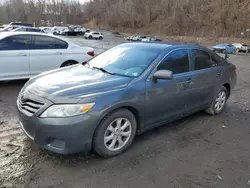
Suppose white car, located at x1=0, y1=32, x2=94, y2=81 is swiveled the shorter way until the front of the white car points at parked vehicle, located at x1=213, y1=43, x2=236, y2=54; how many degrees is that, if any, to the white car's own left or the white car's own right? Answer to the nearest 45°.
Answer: approximately 135° to the white car's own right

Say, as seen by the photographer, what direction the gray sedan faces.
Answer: facing the viewer and to the left of the viewer

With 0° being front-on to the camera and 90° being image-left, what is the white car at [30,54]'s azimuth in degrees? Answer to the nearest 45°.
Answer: approximately 90°

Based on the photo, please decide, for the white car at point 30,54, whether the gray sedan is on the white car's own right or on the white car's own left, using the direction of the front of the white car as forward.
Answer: on the white car's own left

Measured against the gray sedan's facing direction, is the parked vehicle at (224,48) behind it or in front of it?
behind

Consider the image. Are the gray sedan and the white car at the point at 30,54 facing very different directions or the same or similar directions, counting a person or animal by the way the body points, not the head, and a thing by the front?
same or similar directions

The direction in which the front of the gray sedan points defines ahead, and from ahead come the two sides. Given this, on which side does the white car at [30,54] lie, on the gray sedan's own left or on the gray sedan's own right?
on the gray sedan's own right
